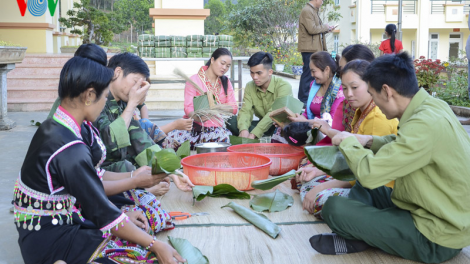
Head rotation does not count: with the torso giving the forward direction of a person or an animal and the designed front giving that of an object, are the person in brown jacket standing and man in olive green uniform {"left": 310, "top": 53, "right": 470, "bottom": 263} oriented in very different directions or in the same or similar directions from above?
very different directions

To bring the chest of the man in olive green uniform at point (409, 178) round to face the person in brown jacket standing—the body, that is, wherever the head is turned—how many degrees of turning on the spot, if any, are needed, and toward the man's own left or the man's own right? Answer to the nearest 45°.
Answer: approximately 90° to the man's own right

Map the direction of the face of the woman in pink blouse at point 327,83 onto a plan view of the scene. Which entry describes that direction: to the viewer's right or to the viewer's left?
to the viewer's left

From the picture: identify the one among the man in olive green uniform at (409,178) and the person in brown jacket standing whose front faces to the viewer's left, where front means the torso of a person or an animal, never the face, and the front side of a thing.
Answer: the man in olive green uniform

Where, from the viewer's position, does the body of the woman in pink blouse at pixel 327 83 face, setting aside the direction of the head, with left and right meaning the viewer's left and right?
facing the viewer and to the left of the viewer

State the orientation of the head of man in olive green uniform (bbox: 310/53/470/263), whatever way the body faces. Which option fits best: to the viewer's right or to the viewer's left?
to the viewer's left

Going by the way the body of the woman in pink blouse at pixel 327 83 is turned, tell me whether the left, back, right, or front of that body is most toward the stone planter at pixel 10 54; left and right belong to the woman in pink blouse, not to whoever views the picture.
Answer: right

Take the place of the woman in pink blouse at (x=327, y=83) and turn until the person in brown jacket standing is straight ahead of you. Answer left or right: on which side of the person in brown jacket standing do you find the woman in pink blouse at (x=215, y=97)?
left

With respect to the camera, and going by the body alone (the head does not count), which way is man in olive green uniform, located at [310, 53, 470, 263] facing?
to the viewer's left

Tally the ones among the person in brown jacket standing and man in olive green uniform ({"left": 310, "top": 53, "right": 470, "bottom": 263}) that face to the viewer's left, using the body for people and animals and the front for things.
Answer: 1
